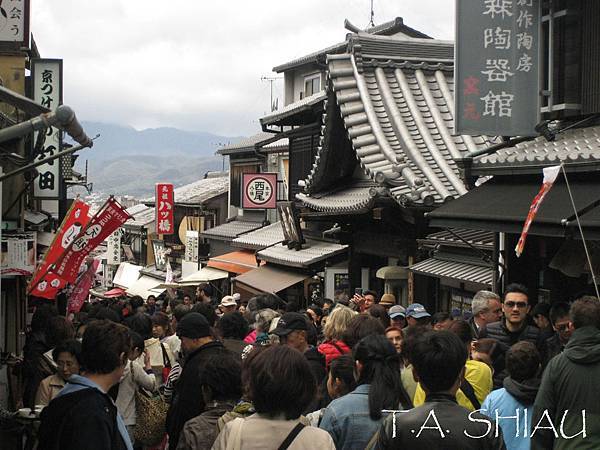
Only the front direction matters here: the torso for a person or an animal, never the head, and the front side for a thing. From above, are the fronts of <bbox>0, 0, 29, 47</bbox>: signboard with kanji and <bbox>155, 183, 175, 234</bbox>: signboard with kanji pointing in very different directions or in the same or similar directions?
same or similar directions

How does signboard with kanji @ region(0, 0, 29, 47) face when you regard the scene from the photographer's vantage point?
facing the viewer

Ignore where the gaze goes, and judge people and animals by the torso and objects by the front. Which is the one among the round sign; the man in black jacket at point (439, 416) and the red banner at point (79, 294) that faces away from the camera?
the man in black jacket

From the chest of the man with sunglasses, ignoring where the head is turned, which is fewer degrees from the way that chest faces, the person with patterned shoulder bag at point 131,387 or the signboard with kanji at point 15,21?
the person with patterned shoulder bag

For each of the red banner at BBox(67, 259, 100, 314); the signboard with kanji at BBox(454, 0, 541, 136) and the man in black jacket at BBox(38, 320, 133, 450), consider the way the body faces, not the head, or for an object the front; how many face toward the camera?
2

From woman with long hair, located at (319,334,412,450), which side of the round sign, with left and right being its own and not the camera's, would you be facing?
front

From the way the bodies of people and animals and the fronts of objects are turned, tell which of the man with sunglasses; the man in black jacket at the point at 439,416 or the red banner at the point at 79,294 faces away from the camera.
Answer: the man in black jacket

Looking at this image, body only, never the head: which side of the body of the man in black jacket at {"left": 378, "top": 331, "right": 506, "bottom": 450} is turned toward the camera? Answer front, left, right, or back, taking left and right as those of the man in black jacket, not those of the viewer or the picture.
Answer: back

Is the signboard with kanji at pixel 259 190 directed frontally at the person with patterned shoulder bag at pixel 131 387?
yes

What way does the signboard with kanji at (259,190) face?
toward the camera

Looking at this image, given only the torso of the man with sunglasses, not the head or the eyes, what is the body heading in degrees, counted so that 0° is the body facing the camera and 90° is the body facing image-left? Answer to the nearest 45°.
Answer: approximately 0°

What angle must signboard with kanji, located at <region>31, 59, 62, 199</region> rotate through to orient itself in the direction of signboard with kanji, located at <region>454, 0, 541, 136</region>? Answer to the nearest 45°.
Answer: approximately 45° to its left

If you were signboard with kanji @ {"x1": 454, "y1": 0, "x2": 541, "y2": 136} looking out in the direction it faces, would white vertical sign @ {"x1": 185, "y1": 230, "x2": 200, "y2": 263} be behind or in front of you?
behind

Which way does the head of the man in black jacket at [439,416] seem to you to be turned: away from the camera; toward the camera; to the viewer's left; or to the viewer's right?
away from the camera

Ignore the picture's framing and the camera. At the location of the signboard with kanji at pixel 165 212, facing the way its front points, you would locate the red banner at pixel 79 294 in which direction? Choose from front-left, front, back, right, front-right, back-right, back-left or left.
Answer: front

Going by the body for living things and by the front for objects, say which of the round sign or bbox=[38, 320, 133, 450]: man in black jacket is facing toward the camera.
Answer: the round sign

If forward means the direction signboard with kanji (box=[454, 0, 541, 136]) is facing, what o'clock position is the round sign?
The round sign is roughly at 5 o'clock from the signboard with kanji.
